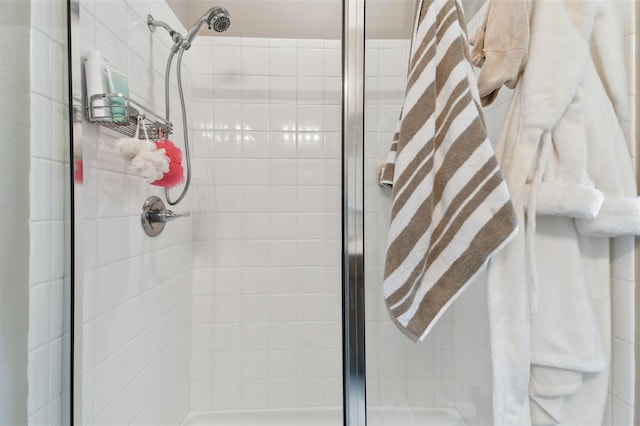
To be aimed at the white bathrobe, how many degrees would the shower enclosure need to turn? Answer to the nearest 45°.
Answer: approximately 45° to its left

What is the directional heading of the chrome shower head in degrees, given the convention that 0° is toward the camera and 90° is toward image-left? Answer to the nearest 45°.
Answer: approximately 315°
